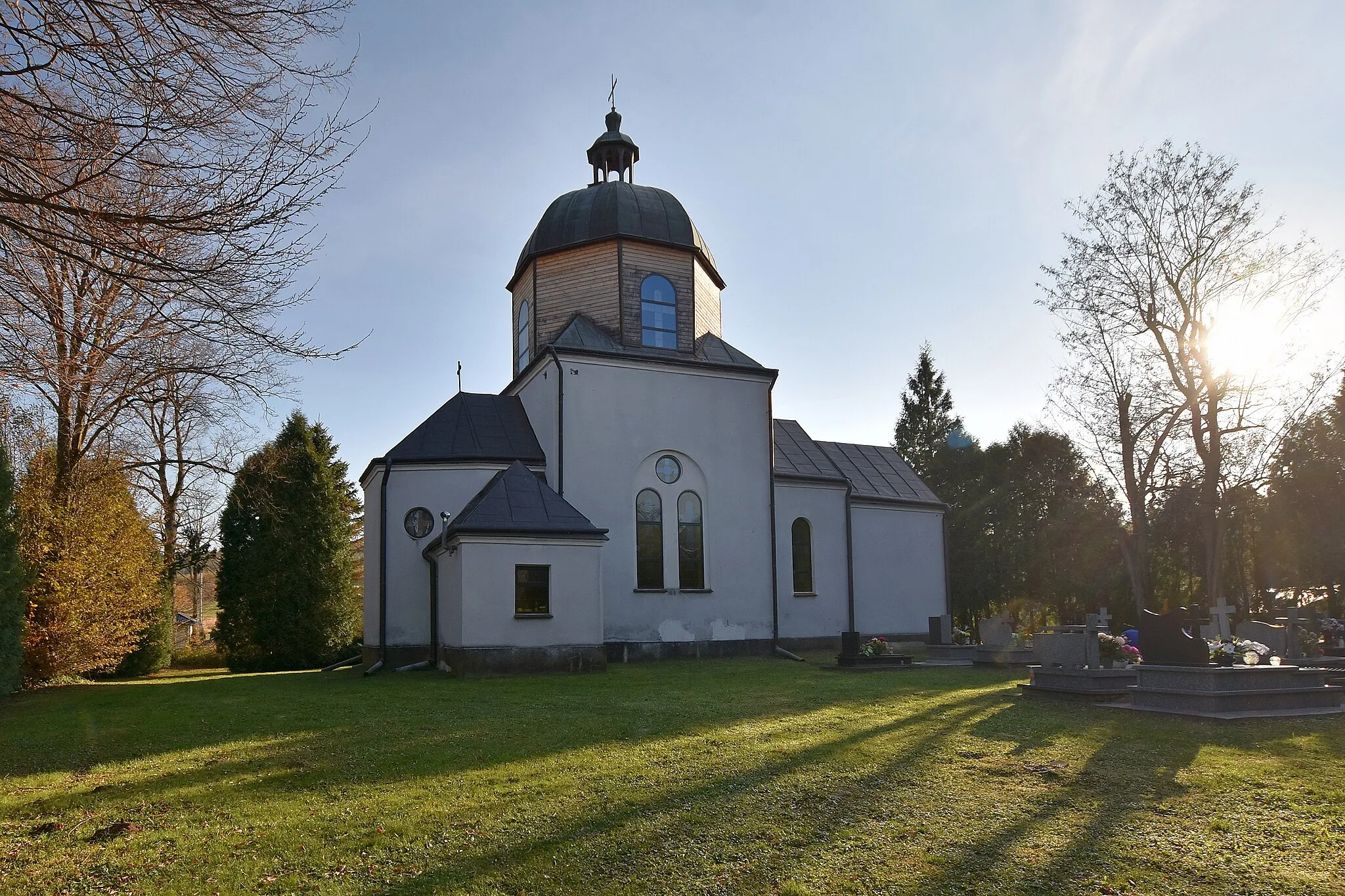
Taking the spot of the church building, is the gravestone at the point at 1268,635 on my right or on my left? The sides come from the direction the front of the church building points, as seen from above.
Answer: on my right

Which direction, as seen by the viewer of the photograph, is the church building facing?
facing away from the viewer and to the right of the viewer

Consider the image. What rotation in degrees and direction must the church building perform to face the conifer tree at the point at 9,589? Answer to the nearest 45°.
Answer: approximately 180°
